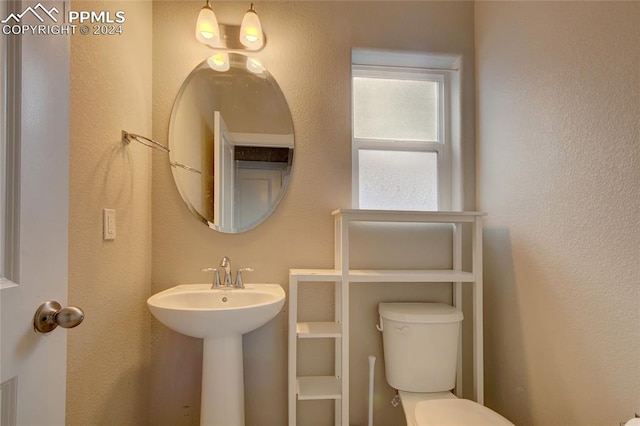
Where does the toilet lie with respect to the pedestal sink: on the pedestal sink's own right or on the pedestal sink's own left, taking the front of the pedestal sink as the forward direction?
on the pedestal sink's own left

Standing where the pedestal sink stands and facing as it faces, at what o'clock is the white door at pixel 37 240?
The white door is roughly at 1 o'clock from the pedestal sink.

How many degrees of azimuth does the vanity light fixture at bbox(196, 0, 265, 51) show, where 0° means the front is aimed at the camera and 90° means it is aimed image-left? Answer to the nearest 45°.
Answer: approximately 0°

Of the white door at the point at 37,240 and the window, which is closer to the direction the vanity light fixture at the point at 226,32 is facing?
the white door

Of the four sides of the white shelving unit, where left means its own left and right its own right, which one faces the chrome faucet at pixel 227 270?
right
